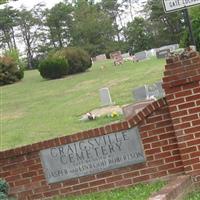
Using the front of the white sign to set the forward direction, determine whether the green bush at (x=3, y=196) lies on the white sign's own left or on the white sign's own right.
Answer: on the white sign's own right

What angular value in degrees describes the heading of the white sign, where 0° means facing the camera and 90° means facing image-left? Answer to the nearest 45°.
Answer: approximately 0°

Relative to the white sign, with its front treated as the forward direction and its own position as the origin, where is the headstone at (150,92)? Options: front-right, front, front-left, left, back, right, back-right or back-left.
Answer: back

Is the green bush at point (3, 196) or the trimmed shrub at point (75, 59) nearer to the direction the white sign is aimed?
the green bush

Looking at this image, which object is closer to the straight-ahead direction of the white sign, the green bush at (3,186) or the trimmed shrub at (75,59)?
the green bush

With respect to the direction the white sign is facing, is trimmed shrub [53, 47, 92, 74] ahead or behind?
behind

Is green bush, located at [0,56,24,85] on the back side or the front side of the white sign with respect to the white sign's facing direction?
on the back side

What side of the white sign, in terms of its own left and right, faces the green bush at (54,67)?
back
